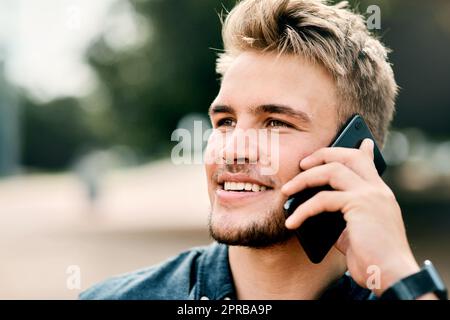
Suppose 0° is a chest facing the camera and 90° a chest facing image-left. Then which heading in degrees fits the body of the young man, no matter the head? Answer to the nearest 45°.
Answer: approximately 45°
